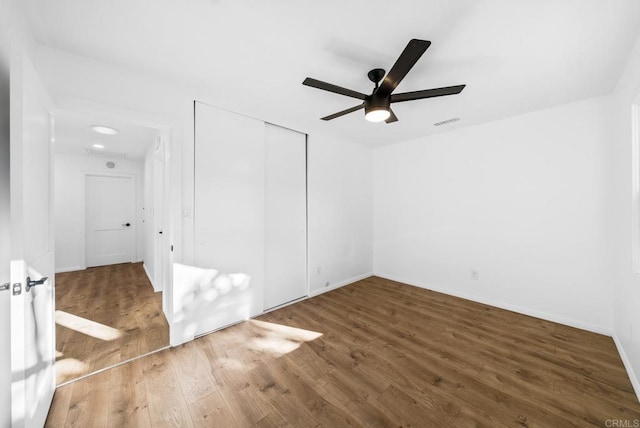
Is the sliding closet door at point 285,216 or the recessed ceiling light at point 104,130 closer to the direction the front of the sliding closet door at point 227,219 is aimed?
the sliding closet door

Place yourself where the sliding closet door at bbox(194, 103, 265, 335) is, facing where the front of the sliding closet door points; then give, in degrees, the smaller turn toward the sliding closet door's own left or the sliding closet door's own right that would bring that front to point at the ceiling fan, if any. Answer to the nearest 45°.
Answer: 0° — it already faces it

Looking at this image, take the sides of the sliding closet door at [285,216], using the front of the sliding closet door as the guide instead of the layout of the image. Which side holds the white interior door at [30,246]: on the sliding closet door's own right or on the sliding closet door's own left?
on the sliding closet door's own right

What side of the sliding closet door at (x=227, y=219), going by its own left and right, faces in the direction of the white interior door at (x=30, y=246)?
right

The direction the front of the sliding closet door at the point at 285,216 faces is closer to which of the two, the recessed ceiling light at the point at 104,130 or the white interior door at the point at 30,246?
the white interior door

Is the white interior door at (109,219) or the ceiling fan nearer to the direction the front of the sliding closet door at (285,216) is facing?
the ceiling fan

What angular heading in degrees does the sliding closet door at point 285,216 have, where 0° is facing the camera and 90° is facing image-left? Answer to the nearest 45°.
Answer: approximately 315°

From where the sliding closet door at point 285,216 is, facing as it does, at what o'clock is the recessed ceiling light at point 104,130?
The recessed ceiling light is roughly at 5 o'clock from the sliding closet door.

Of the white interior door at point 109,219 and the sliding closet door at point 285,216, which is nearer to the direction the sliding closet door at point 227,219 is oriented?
the sliding closet door

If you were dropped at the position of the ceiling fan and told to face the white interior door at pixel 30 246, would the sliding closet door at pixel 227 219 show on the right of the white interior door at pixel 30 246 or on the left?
right

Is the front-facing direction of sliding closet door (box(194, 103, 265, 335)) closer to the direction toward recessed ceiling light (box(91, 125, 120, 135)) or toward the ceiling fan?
the ceiling fan

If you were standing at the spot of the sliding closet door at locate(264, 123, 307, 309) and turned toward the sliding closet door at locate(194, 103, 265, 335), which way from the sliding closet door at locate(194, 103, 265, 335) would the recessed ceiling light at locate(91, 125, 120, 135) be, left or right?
right

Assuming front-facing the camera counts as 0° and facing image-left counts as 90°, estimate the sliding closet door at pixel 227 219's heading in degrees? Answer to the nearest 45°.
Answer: approximately 315°

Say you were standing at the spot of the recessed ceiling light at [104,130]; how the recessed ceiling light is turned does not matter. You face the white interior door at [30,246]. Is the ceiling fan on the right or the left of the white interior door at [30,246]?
left

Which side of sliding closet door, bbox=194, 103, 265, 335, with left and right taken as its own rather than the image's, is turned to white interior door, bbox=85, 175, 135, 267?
back
